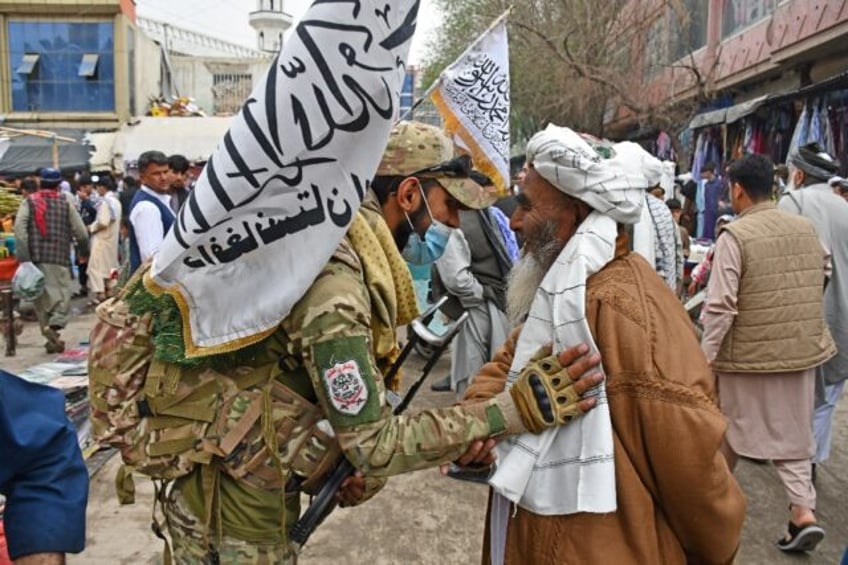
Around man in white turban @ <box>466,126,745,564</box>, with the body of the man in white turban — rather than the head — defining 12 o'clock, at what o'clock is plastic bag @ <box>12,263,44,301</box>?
The plastic bag is roughly at 1 o'clock from the man in white turban.

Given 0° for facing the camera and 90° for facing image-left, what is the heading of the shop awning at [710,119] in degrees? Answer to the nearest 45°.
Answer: approximately 45°

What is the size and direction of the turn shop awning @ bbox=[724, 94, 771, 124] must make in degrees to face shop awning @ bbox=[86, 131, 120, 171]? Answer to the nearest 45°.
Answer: approximately 45° to its right

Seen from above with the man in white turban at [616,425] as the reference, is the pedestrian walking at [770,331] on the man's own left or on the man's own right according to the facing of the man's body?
on the man's own right

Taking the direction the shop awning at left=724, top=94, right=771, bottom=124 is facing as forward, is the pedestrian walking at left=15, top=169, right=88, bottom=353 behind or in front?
in front

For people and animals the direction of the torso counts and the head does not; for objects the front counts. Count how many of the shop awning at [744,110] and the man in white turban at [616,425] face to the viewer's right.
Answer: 0

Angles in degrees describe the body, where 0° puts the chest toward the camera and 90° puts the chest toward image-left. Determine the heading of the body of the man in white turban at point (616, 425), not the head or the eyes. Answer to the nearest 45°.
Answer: approximately 90°

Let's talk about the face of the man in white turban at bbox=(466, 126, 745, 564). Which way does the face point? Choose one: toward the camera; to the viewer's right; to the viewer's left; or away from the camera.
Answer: to the viewer's left

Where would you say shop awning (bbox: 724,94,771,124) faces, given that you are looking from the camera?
facing the viewer and to the left of the viewer

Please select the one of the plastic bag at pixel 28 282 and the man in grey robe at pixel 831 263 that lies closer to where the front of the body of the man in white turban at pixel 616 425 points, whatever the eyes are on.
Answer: the plastic bag

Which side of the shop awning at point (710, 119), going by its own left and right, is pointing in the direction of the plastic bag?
front

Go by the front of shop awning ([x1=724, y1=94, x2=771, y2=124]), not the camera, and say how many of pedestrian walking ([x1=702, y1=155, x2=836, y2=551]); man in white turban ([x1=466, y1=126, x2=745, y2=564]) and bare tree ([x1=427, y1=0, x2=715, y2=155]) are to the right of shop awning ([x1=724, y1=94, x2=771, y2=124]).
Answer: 1

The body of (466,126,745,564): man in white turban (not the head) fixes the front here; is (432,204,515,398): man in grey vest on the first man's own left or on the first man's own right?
on the first man's own right

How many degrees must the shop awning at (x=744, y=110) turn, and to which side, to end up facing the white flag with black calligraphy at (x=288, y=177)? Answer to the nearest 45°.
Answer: approximately 45° to its left
